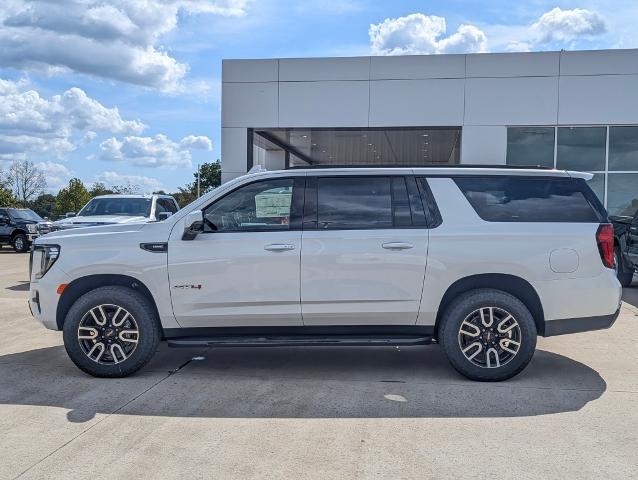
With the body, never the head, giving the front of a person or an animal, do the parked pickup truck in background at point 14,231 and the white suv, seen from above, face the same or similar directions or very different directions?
very different directions

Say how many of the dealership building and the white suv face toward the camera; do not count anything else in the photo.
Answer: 1

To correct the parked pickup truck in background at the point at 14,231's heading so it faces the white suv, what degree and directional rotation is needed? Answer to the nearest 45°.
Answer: approximately 45° to its right

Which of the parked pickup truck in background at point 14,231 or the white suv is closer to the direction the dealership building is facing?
the white suv

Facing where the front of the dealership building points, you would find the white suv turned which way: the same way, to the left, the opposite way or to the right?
to the right

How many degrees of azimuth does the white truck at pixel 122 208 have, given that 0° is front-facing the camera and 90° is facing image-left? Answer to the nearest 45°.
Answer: approximately 45°

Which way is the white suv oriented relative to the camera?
to the viewer's left

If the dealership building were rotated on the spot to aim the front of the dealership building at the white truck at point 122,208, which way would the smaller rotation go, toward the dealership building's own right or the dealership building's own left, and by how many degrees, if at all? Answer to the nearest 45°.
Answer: approximately 45° to the dealership building's own right

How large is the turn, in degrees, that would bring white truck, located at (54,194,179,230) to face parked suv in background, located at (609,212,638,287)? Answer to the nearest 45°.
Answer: approximately 90° to its left

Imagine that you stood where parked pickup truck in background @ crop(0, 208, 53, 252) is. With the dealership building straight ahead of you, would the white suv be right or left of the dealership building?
right
